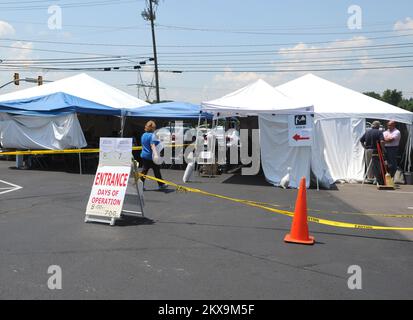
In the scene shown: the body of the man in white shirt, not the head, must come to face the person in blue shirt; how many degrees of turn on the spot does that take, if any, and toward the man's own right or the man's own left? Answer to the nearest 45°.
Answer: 0° — they already face them

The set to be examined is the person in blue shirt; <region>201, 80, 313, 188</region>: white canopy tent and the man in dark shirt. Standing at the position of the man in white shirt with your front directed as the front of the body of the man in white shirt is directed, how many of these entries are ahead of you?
3

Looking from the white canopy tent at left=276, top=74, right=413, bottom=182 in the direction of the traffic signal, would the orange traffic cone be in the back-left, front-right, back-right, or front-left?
back-left

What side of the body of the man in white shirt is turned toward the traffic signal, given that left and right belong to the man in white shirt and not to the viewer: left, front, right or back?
right

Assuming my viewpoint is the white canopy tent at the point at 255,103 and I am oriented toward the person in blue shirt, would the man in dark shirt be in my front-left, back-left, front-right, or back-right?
back-left

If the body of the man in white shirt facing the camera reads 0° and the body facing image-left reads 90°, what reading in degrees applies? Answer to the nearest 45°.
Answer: approximately 45°

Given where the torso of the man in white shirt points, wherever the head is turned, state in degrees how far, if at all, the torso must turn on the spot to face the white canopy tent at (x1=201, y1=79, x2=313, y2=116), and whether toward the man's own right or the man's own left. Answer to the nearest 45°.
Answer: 0° — they already face it

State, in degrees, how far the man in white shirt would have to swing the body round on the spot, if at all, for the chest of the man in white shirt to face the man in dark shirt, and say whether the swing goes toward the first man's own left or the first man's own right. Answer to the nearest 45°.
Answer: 0° — they already face them

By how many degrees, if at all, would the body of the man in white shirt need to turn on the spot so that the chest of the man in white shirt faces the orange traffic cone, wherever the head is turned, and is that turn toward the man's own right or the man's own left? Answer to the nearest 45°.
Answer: approximately 45° to the man's own left
